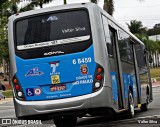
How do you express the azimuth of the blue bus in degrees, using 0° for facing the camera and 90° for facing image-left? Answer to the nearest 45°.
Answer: approximately 225°
